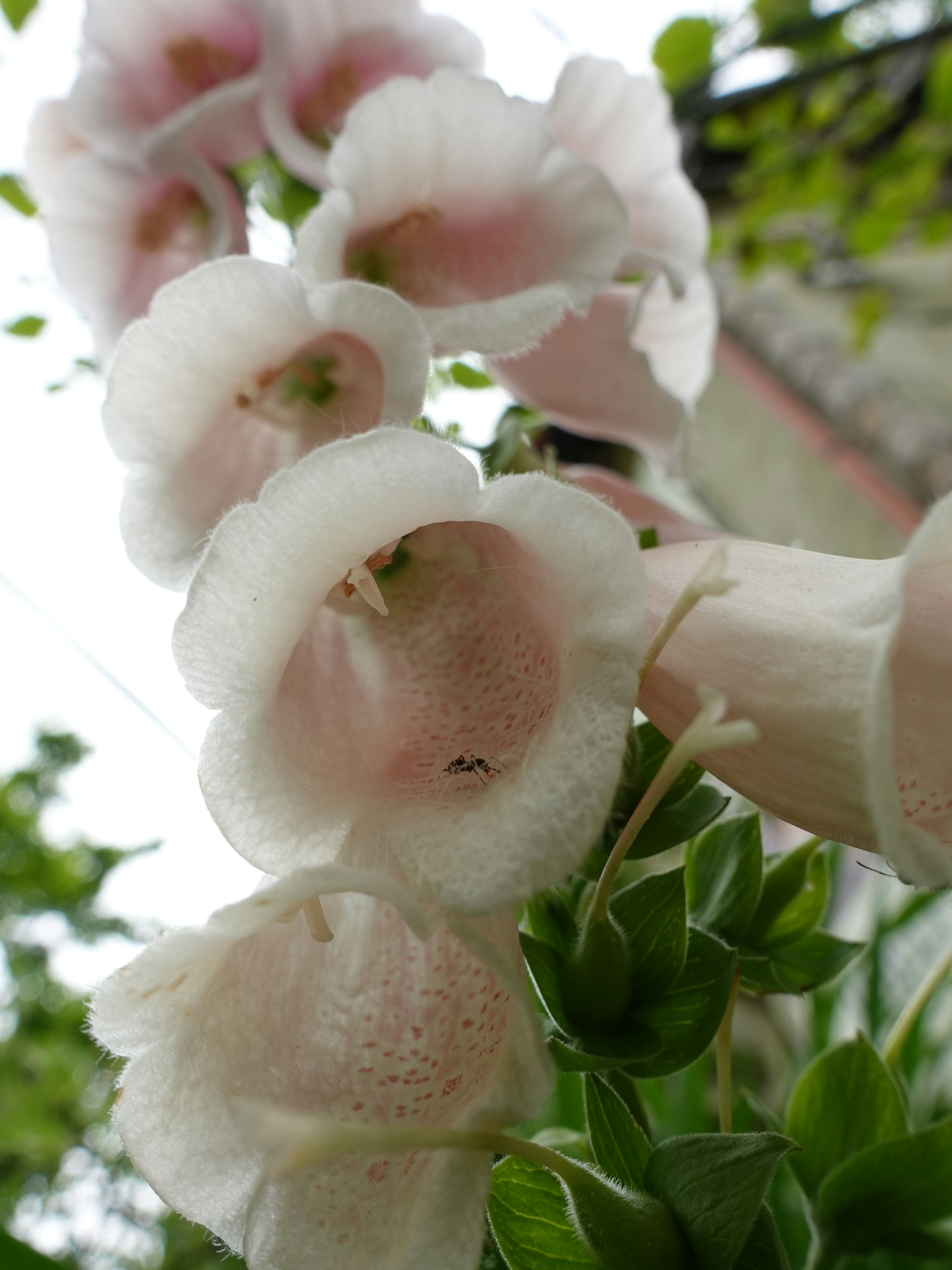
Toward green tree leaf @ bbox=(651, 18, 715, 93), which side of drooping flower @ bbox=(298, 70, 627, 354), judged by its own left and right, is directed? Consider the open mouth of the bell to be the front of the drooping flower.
back

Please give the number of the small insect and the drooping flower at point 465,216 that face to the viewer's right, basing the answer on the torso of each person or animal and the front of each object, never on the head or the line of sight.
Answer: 1

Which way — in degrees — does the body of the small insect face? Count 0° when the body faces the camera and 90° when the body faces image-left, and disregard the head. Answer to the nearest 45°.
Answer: approximately 270°

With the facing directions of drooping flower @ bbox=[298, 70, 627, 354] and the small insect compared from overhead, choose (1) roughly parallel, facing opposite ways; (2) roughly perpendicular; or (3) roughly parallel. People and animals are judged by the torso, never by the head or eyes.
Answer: roughly perpendicular

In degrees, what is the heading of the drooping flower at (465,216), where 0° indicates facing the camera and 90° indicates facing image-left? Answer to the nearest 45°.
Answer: approximately 0°
